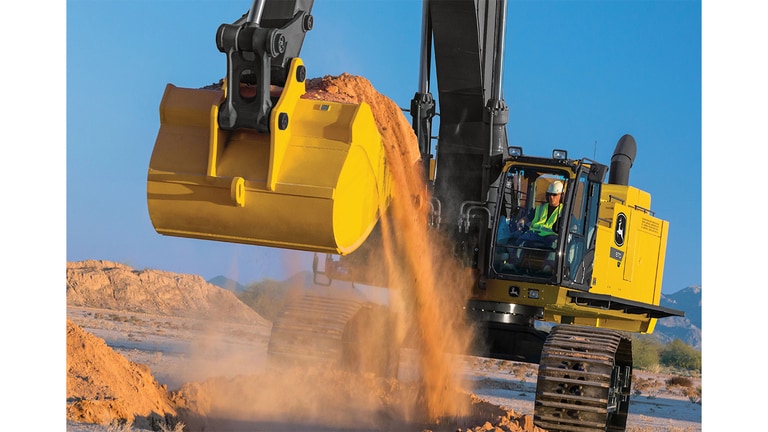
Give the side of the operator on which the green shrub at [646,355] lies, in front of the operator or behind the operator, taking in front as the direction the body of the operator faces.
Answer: behind

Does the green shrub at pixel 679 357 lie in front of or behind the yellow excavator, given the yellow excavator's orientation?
behind

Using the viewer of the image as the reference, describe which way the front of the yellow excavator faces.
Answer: facing the viewer and to the left of the viewer

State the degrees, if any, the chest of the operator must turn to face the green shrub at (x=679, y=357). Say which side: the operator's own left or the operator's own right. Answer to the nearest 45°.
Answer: approximately 135° to the operator's own right

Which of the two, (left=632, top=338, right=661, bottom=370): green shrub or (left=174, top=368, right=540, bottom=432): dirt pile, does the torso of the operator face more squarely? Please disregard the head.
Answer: the dirt pile
